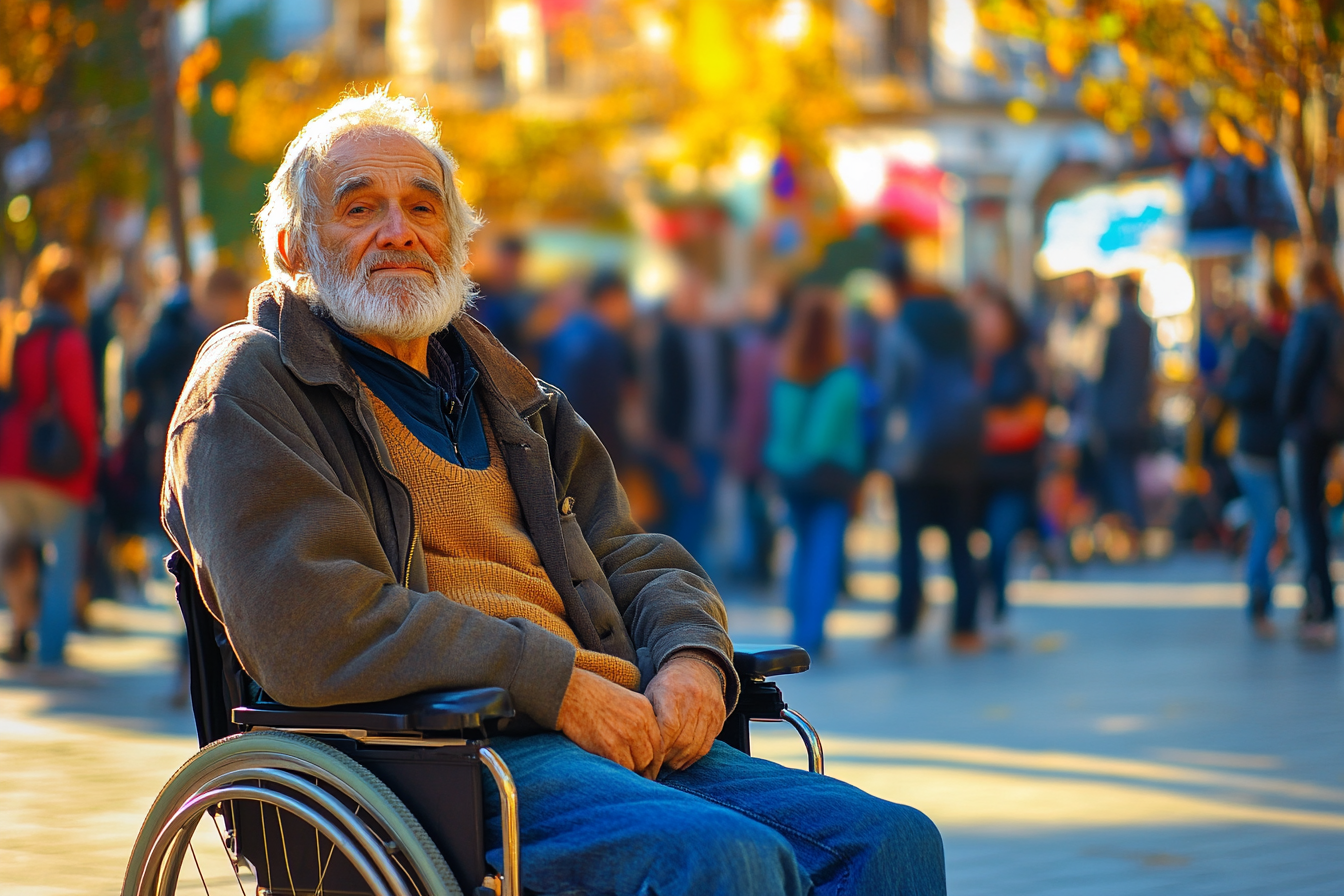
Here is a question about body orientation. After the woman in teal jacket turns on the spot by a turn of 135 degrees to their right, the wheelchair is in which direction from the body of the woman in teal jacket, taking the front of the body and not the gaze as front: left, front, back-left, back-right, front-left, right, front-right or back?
front-right

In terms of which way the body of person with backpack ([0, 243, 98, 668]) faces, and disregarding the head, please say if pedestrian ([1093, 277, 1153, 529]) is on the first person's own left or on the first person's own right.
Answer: on the first person's own right

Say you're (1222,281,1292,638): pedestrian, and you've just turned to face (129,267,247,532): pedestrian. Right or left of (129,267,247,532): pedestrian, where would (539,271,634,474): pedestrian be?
right

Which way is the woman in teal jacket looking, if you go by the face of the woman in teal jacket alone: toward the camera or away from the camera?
away from the camera

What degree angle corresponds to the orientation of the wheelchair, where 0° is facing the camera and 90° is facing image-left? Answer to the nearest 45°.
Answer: approximately 315°

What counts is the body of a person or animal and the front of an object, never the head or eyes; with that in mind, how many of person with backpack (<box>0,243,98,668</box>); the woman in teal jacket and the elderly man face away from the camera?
2

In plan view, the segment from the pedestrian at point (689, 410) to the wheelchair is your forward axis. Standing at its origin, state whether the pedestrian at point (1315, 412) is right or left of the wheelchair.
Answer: left

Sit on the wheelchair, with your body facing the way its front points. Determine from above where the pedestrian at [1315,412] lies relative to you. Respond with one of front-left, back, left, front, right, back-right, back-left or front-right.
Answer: left

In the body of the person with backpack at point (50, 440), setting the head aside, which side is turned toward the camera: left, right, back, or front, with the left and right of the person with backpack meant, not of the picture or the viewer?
back

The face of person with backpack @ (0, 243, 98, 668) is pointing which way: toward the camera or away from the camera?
away from the camera

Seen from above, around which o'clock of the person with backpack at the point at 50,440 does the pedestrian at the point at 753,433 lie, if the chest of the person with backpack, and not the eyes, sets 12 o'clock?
The pedestrian is roughly at 2 o'clock from the person with backpack.

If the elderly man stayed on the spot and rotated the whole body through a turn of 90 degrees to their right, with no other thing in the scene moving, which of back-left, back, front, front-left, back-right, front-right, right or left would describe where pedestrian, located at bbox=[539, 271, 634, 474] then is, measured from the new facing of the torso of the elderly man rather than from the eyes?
back-right

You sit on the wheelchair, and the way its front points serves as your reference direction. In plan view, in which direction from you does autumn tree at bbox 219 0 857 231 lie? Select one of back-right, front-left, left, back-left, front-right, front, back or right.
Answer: back-left

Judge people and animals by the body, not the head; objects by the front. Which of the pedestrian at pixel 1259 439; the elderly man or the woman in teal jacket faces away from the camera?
the woman in teal jacket

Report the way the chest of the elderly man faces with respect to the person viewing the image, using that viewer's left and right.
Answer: facing the viewer and to the right of the viewer
